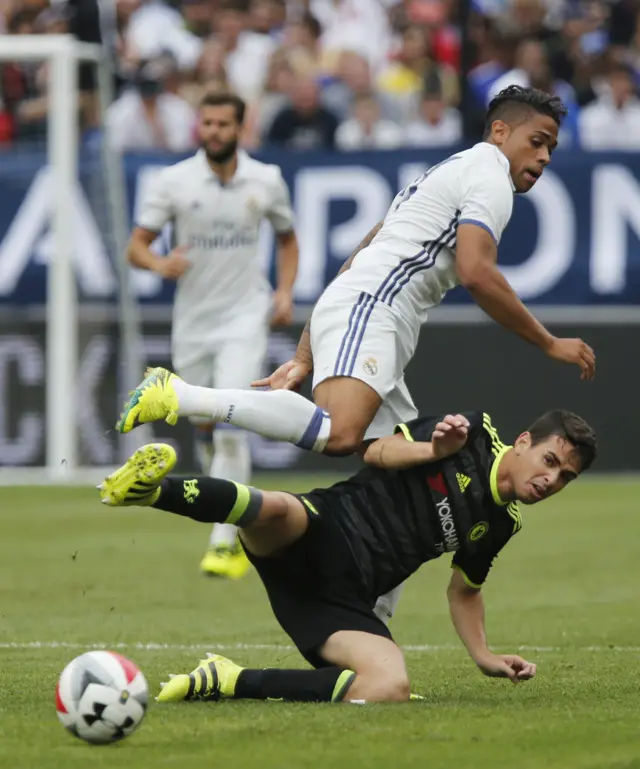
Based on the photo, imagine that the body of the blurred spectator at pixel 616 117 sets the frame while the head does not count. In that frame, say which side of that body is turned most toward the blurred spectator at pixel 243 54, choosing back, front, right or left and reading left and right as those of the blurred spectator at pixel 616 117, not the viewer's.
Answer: right

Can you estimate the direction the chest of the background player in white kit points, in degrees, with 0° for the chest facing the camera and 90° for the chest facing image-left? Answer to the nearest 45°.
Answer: approximately 0°

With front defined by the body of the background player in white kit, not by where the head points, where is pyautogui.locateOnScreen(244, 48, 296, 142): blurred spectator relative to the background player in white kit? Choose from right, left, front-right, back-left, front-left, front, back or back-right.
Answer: back

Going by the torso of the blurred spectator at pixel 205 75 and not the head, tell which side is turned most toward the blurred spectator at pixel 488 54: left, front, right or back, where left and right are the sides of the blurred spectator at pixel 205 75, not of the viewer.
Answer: left

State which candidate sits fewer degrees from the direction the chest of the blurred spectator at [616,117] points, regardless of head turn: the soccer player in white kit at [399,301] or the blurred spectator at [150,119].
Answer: the soccer player in white kit

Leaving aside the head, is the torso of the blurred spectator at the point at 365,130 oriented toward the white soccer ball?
yes

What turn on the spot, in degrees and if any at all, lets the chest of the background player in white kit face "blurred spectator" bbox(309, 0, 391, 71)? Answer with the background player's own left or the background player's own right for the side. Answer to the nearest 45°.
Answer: approximately 180°

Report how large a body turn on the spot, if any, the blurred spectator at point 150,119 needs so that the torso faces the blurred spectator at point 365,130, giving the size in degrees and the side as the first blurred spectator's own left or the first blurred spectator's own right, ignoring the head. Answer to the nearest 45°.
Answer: approximately 90° to the first blurred spectator's own left

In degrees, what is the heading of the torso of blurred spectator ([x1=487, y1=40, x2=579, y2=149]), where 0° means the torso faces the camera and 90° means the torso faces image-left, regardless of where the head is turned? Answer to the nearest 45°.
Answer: approximately 0°

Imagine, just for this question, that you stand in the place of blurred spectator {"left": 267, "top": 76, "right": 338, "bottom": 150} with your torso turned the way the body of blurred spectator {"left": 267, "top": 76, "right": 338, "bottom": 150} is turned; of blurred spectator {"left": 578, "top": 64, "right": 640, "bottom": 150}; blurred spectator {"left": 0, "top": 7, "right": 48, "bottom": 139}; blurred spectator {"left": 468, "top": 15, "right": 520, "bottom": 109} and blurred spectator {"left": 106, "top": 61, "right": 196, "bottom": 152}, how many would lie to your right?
2
